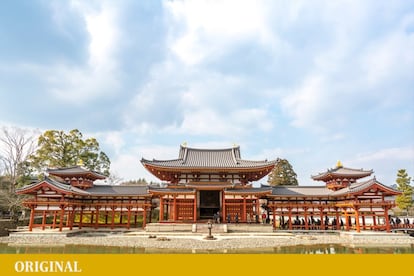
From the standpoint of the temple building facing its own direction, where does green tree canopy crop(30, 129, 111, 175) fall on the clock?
The green tree canopy is roughly at 4 o'clock from the temple building.

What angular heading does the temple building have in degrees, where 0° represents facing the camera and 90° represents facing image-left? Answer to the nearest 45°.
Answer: approximately 0°

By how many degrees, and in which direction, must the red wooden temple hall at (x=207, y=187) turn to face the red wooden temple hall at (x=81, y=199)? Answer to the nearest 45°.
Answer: approximately 90° to its right

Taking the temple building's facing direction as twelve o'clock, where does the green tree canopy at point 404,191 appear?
The green tree canopy is roughly at 8 o'clock from the temple building.

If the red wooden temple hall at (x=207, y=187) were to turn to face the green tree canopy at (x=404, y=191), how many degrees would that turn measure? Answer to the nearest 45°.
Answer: approximately 135° to its left

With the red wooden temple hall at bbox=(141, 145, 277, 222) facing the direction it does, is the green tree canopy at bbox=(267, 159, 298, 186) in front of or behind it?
behind

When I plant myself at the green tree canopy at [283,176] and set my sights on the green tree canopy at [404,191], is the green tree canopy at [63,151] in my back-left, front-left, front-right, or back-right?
back-right
